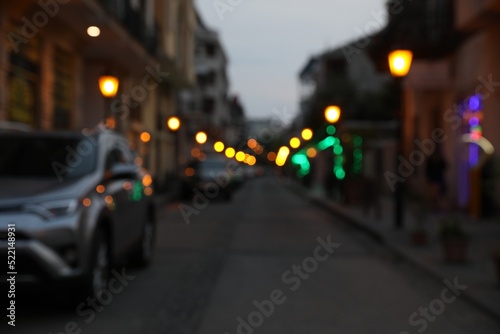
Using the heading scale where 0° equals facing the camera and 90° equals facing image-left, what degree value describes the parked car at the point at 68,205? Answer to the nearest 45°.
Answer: approximately 45°

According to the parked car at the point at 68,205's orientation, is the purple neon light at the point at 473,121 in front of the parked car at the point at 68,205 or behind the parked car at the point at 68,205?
behind

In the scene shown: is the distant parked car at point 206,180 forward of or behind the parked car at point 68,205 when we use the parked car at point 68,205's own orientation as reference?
behind
